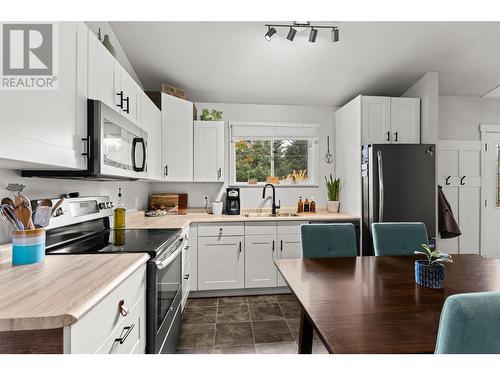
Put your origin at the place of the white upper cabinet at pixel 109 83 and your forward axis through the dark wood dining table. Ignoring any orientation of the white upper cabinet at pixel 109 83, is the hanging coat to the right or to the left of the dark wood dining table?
left

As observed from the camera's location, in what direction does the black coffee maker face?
facing the viewer

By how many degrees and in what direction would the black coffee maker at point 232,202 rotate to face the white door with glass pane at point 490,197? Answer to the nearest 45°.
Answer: approximately 90° to its left

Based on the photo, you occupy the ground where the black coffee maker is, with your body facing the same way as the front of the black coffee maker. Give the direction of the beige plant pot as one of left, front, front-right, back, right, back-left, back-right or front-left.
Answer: left

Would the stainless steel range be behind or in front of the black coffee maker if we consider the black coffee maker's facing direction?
in front

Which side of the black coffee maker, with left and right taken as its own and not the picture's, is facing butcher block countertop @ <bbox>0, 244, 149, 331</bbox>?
front

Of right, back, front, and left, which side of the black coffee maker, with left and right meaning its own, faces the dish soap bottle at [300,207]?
left

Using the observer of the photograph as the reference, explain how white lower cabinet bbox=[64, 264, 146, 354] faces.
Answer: facing the viewer and to the right of the viewer

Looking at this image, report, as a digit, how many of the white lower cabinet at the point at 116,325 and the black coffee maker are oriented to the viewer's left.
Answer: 0
